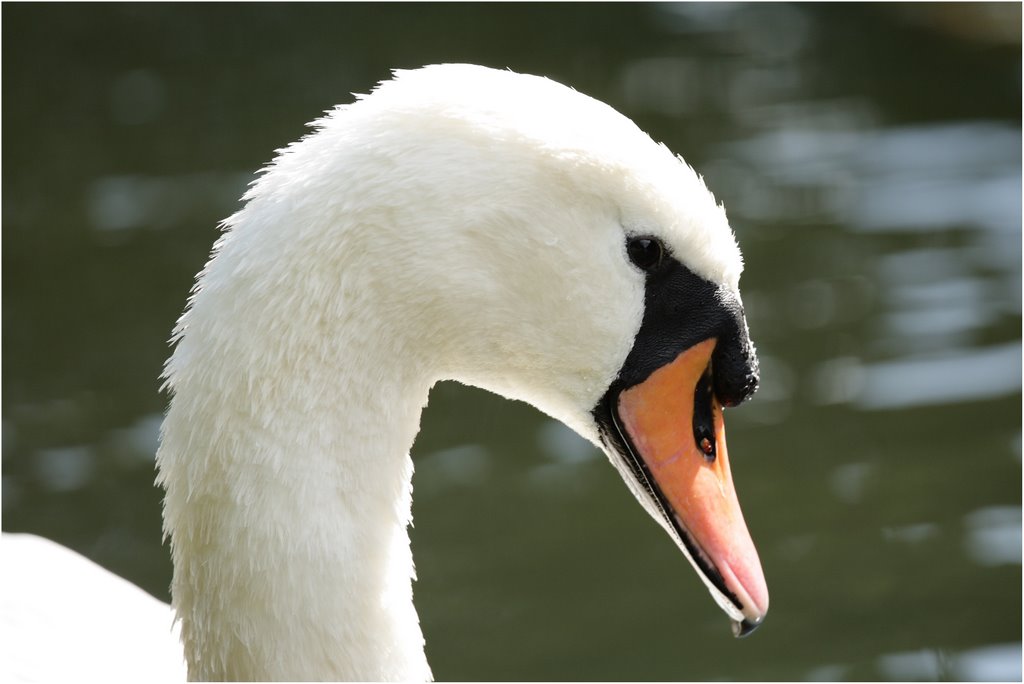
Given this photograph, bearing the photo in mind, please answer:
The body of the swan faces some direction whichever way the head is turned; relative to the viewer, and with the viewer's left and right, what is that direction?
facing to the right of the viewer
